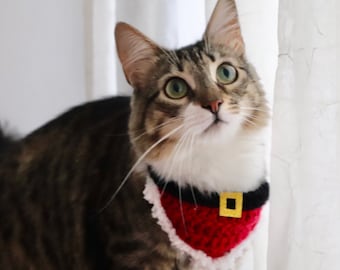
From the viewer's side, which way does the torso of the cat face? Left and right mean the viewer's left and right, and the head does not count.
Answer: facing the viewer and to the right of the viewer
